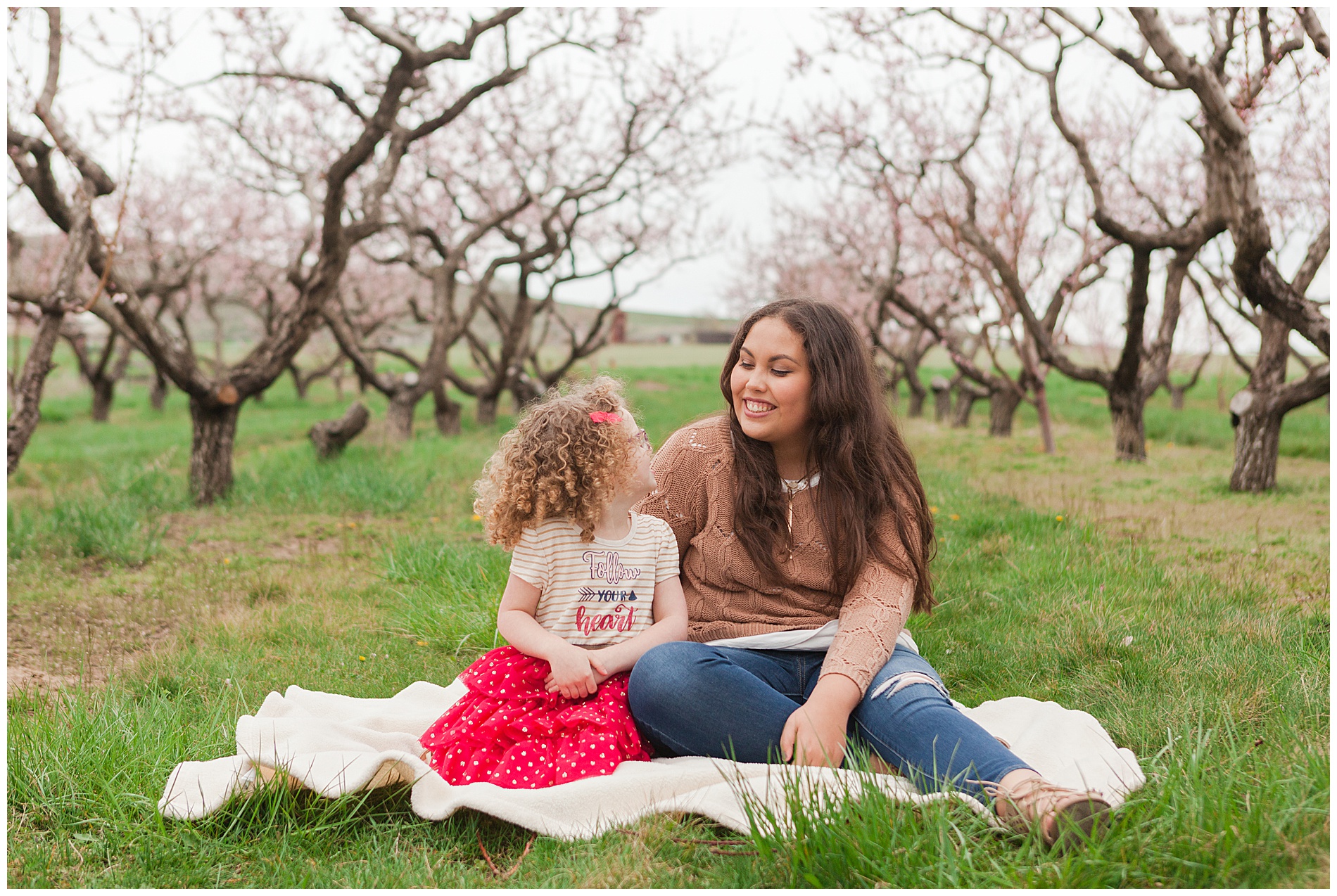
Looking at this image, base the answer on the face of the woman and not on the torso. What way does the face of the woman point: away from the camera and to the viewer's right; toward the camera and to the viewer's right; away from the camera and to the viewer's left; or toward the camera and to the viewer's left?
toward the camera and to the viewer's left

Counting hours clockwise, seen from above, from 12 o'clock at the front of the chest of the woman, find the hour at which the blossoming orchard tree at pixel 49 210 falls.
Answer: The blossoming orchard tree is roughly at 4 o'clock from the woman.

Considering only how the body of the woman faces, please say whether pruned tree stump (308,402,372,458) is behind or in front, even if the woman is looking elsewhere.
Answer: behind

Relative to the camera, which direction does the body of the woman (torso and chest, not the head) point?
toward the camera
